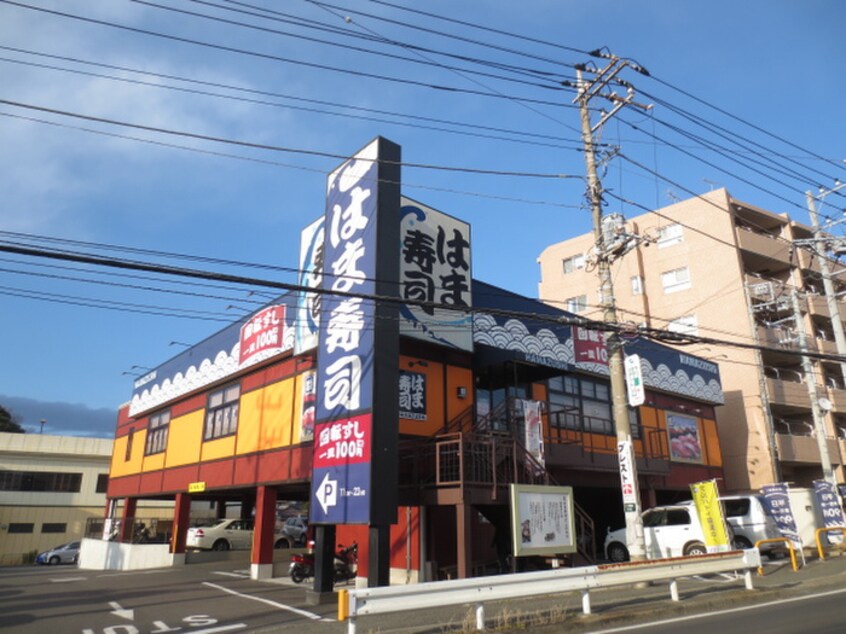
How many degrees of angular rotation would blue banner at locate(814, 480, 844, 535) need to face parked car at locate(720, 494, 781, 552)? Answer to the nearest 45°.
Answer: approximately 45° to its right

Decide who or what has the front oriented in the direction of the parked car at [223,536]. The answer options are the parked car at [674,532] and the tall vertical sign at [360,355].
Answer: the parked car at [674,532]

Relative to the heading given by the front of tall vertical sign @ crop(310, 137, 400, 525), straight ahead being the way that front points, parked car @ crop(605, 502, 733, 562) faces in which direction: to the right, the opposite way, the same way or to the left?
to the right

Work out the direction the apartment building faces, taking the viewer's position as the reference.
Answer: facing the viewer and to the right of the viewer

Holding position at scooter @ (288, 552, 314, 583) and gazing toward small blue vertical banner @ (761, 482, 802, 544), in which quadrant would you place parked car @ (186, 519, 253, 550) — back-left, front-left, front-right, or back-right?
back-left

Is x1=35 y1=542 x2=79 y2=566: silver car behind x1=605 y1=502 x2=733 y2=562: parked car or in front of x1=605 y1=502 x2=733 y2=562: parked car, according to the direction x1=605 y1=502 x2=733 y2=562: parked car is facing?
in front

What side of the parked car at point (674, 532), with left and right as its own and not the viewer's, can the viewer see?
left

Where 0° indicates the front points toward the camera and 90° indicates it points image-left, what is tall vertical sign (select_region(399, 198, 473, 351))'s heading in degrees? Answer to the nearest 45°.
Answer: approximately 315°

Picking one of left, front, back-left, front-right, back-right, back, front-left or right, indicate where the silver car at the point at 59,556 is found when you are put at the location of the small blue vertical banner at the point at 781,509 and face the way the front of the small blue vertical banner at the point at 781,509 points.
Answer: right

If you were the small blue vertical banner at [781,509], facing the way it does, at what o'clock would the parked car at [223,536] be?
The parked car is roughly at 3 o'clock from the small blue vertical banner.

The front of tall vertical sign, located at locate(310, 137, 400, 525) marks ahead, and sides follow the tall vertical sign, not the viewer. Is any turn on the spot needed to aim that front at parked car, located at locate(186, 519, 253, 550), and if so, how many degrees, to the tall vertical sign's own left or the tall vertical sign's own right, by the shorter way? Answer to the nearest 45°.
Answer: approximately 135° to the tall vertical sign's own right
